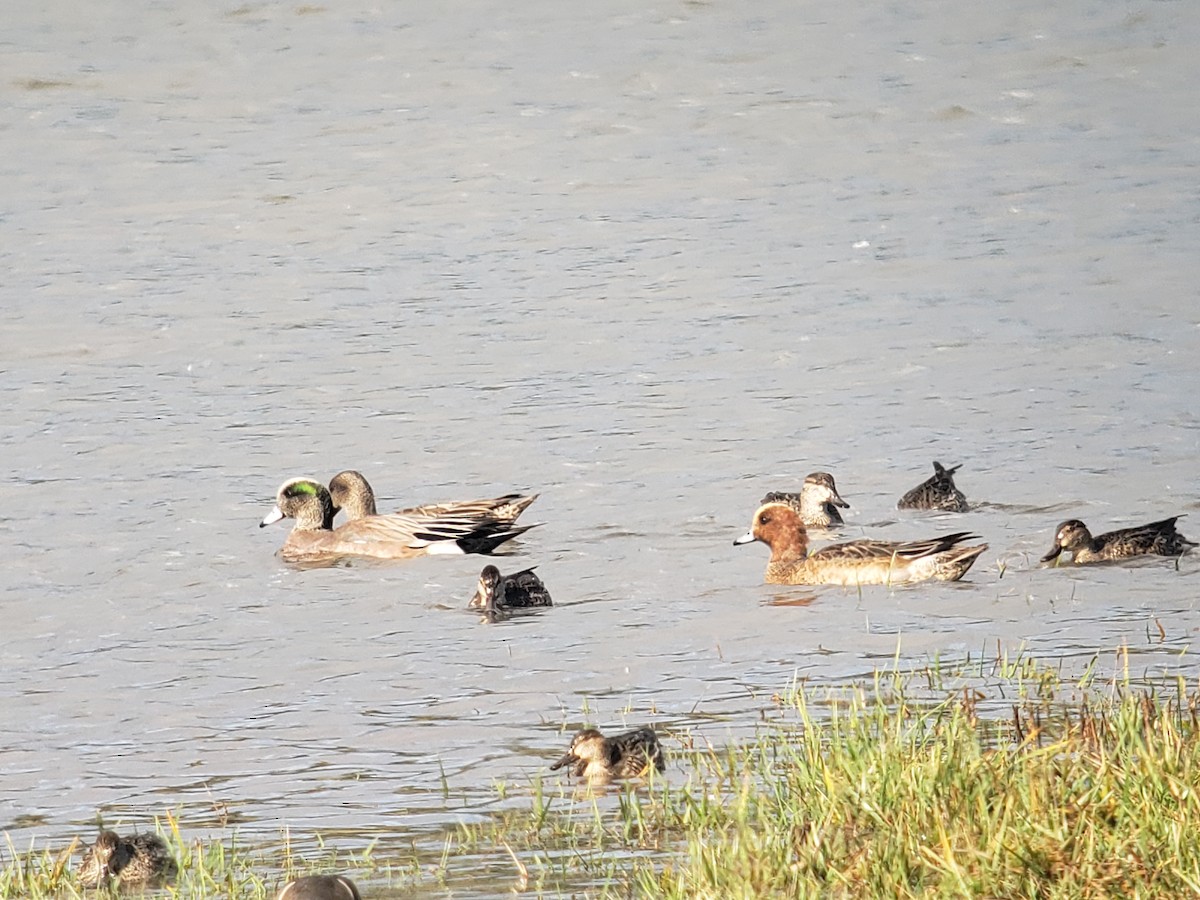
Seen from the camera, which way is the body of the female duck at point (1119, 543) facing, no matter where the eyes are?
to the viewer's left

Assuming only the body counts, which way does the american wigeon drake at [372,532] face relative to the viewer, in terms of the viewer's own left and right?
facing to the left of the viewer

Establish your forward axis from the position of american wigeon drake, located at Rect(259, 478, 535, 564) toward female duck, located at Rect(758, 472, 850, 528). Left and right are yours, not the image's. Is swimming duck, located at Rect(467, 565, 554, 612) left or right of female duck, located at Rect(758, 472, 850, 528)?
right

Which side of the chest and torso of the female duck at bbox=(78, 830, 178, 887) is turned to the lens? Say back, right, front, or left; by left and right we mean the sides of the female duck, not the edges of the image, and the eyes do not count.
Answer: left

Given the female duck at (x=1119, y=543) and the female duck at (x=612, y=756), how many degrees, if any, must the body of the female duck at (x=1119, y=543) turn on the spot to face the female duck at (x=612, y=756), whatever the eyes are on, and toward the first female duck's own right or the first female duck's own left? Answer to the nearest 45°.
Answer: approximately 45° to the first female duck's own left

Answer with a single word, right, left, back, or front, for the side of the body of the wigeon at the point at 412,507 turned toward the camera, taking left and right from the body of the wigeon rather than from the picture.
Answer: left

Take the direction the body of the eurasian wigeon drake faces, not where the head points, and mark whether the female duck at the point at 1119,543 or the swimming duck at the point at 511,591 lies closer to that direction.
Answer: the swimming duck

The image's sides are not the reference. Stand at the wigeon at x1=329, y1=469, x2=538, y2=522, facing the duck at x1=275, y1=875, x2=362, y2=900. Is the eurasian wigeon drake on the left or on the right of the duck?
left

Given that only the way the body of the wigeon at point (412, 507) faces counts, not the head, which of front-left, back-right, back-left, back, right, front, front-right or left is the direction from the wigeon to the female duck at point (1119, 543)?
back-left

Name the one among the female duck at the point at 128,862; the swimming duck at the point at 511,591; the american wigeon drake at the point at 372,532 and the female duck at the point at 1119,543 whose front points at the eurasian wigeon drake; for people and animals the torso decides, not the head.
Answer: the female duck at the point at 1119,543

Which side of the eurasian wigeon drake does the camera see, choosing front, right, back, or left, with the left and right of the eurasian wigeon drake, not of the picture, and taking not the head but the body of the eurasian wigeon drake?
left

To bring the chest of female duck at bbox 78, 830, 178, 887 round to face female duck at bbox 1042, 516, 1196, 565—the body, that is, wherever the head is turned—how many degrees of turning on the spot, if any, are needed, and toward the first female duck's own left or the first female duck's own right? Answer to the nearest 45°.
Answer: approximately 135° to the first female duck's own right
